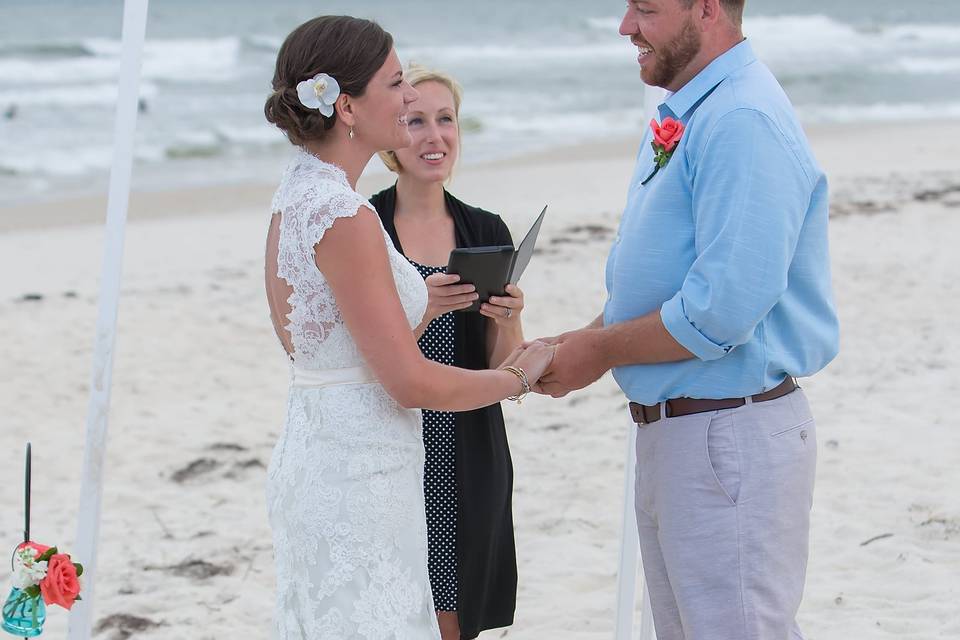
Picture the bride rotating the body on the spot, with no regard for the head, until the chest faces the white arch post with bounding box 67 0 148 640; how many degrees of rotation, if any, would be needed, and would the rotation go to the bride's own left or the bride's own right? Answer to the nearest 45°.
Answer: approximately 135° to the bride's own left

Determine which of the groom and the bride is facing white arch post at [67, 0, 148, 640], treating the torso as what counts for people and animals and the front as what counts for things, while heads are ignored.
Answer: the groom

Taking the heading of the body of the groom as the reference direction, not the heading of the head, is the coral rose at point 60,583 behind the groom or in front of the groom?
in front

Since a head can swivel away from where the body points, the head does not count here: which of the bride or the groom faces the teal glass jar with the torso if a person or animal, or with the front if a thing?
the groom

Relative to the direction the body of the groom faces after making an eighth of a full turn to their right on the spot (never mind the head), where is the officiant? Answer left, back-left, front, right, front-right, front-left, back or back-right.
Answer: front

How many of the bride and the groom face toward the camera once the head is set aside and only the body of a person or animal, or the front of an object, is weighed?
0

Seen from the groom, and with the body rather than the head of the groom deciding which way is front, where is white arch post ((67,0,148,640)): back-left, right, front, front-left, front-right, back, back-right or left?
front

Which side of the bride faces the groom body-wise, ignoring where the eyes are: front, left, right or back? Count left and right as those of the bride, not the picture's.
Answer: front

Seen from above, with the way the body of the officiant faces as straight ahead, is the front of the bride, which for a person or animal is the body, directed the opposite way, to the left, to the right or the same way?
to the left

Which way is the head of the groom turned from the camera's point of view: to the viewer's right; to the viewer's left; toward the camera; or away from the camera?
to the viewer's left

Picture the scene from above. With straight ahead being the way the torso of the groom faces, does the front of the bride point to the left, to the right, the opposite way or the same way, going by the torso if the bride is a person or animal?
the opposite way

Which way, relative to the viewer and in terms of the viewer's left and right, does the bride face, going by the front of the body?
facing to the right of the viewer

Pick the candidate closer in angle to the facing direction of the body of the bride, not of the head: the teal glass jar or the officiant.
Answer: the officiant

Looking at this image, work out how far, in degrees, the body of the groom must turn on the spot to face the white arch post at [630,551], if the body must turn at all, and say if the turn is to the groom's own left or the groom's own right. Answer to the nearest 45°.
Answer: approximately 90° to the groom's own right

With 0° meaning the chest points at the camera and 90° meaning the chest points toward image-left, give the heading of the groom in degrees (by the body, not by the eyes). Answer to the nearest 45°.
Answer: approximately 90°

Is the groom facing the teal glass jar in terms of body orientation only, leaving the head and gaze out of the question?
yes

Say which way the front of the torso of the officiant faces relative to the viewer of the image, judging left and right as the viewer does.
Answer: facing the viewer
